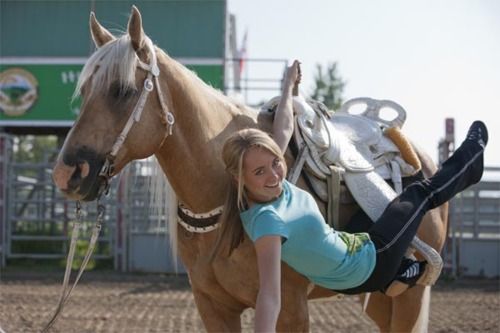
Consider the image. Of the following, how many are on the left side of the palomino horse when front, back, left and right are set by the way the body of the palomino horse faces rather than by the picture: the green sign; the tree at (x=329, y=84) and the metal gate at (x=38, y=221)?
0

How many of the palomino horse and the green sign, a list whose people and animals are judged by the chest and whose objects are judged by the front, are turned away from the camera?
0

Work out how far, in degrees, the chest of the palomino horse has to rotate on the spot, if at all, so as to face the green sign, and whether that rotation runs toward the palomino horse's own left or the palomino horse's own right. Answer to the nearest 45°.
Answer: approximately 135° to the palomino horse's own right

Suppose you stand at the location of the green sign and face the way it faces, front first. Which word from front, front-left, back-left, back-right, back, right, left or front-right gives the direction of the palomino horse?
front

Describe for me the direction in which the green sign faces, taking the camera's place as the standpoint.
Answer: facing the viewer

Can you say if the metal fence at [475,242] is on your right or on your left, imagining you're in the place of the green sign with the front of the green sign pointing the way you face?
on your left

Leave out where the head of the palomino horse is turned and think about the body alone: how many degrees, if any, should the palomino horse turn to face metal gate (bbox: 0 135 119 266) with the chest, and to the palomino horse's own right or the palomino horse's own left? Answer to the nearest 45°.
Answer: approximately 135° to the palomino horse's own right

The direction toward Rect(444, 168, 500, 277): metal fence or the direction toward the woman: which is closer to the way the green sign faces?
the woman

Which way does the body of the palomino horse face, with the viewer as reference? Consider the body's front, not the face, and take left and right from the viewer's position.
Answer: facing the viewer and to the left of the viewer

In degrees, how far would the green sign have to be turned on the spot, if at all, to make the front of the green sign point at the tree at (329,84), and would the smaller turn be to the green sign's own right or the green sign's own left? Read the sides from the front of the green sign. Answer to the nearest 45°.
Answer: approximately 135° to the green sign's own left
